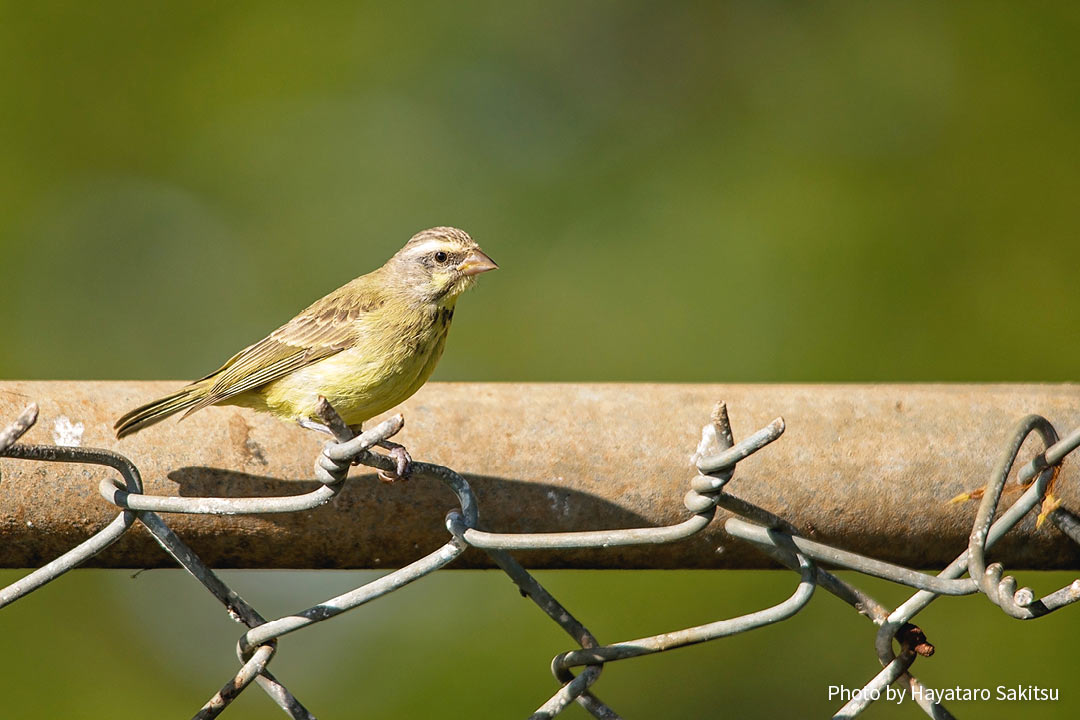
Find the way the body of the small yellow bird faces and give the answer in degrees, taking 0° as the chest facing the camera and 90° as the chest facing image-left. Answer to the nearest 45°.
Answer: approximately 270°
